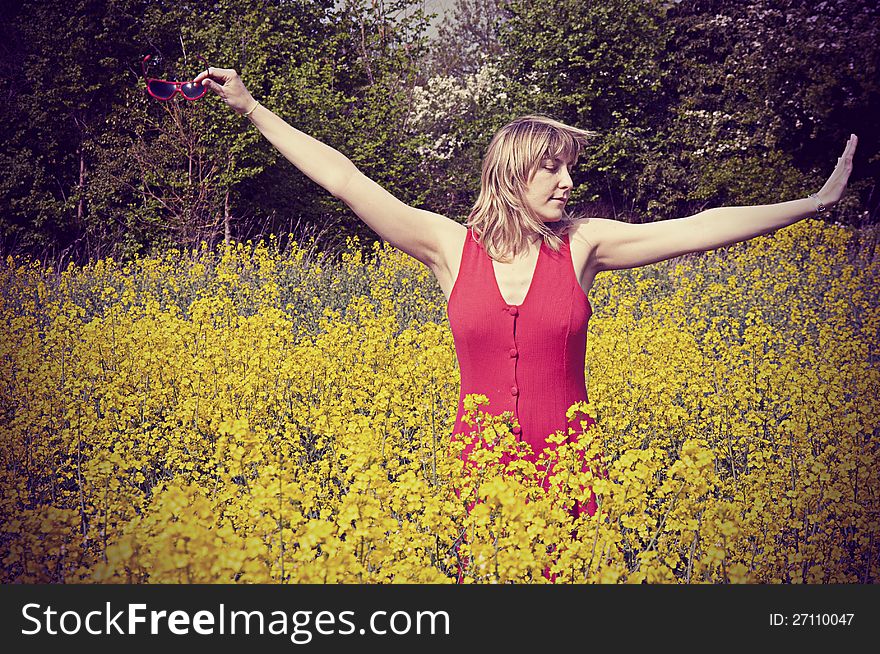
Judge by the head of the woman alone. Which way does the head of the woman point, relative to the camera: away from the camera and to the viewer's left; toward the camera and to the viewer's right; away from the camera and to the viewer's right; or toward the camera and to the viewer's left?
toward the camera and to the viewer's right

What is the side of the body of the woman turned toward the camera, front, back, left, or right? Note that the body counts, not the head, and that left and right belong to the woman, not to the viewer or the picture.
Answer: front
